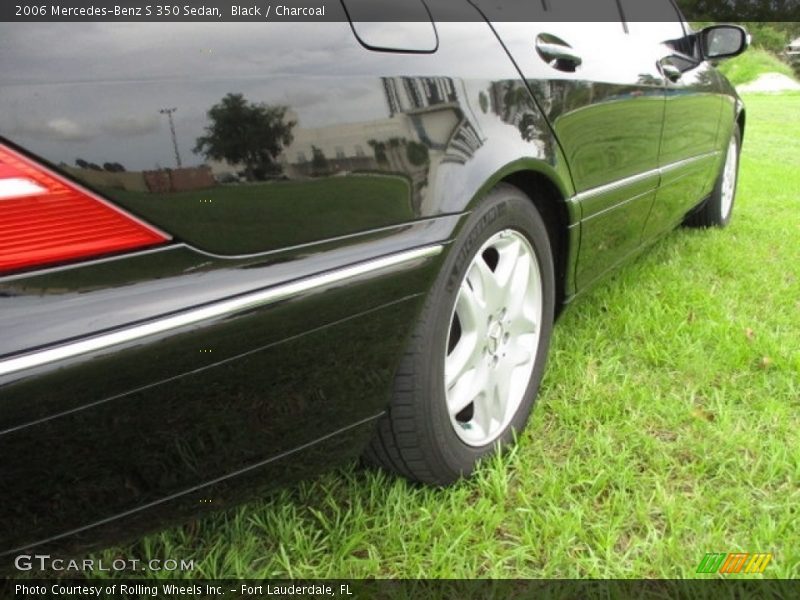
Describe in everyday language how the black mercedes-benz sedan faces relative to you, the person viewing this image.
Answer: facing away from the viewer and to the right of the viewer
